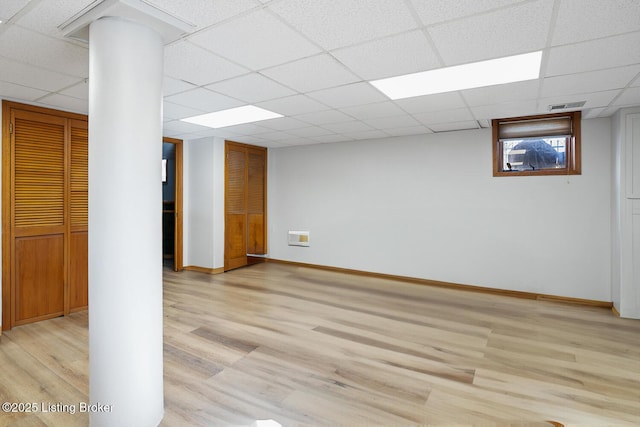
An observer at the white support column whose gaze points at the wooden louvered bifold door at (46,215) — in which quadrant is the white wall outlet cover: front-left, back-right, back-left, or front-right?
front-right

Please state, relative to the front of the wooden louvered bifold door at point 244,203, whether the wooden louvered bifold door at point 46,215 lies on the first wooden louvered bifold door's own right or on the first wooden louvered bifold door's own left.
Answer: on the first wooden louvered bifold door's own right

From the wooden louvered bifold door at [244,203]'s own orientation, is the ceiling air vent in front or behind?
in front

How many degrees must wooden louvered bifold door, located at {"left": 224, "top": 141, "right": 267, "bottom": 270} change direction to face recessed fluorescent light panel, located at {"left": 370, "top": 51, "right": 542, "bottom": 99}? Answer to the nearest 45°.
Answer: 0° — it already faces it

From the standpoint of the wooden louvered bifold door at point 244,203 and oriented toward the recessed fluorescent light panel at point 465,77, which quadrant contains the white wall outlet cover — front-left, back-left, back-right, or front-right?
front-left

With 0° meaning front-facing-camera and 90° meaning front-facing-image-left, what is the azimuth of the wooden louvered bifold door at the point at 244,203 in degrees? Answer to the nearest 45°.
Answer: approximately 315°
